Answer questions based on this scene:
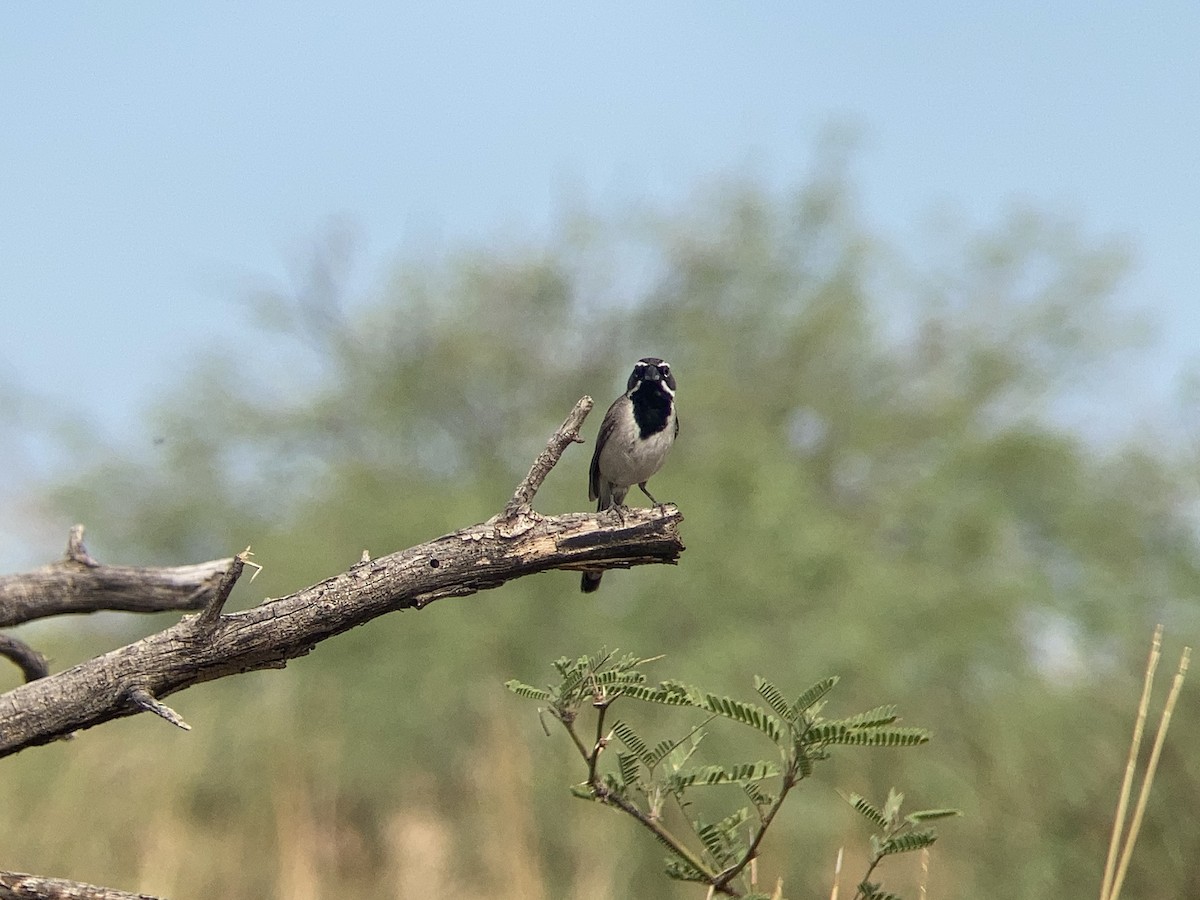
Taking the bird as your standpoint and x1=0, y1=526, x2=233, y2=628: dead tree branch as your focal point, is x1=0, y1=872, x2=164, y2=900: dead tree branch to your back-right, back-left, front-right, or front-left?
front-left

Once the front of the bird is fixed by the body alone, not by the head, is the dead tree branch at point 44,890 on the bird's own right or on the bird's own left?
on the bird's own right

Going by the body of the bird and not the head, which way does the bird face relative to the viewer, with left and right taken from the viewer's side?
facing the viewer and to the right of the viewer
